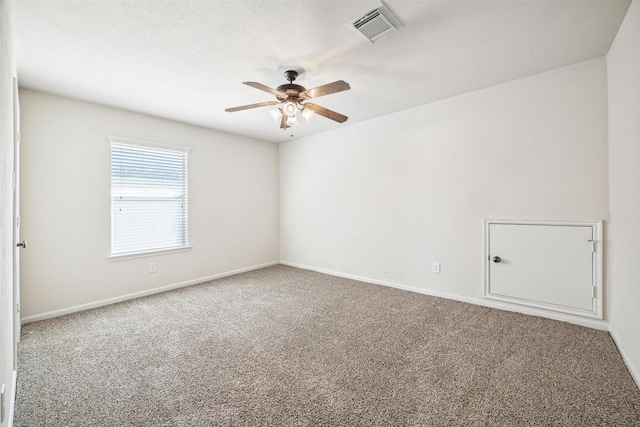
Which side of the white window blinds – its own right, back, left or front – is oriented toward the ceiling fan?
front

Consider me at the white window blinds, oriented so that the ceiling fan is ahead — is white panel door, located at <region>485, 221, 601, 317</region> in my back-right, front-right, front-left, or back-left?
front-left

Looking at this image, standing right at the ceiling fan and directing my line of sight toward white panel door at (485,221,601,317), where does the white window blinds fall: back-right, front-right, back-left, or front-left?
back-left

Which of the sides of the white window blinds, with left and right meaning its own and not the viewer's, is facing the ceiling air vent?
front
